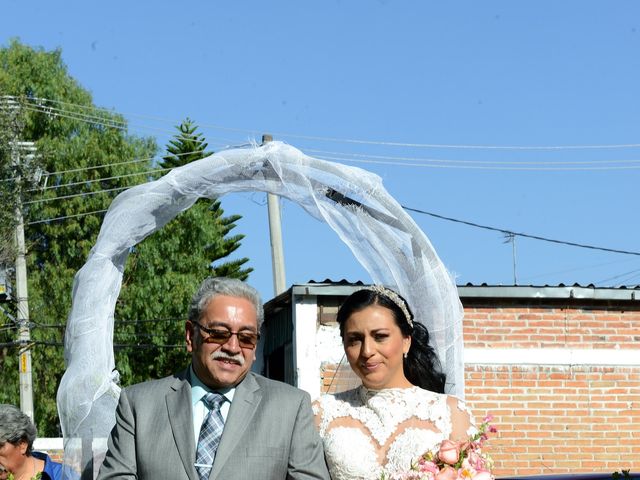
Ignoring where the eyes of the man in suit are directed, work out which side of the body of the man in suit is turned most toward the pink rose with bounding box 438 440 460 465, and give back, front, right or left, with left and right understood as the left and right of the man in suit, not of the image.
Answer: left

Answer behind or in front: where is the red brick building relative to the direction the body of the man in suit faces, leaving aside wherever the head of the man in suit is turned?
behind

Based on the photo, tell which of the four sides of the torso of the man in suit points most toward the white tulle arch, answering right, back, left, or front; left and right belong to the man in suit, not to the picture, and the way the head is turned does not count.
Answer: back

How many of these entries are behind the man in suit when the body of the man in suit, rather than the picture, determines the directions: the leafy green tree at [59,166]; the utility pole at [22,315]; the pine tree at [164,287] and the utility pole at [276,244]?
4

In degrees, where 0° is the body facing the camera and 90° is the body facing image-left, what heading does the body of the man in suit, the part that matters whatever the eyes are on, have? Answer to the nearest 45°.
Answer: approximately 0°

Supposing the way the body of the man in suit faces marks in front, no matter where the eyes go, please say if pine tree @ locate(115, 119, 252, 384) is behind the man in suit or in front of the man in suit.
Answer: behind

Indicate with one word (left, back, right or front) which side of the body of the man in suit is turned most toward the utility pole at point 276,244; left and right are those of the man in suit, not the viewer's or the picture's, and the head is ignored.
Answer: back

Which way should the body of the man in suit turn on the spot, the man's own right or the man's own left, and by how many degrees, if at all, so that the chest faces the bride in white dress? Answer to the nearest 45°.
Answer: approximately 135° to the man's own left
